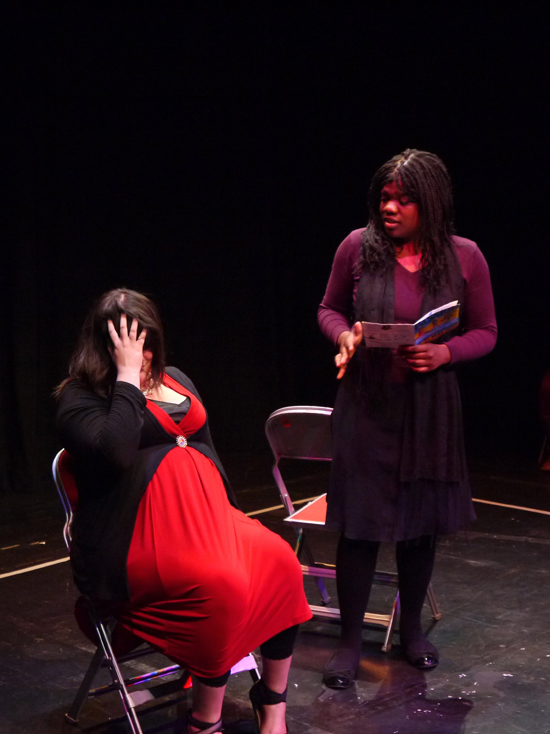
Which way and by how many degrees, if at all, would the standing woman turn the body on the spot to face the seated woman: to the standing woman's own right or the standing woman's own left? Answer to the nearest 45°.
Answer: approximately 45° to the standing woman's own right

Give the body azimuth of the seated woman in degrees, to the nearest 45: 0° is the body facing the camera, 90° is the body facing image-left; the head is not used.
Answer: approximately 315°

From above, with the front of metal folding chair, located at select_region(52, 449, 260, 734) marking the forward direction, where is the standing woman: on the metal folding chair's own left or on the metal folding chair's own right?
on the metal folding chair's own left

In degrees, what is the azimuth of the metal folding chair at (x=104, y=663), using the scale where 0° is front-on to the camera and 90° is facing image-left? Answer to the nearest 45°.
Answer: approximately 315°

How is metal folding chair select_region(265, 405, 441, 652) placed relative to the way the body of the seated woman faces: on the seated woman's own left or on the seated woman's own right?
on the seated woman's own left

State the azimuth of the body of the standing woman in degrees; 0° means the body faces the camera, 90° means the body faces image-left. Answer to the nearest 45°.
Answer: approximately 0°

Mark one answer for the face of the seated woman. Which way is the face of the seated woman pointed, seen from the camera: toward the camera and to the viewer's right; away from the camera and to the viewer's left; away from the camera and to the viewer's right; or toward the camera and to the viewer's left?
toward the camera and to the viewer's right
